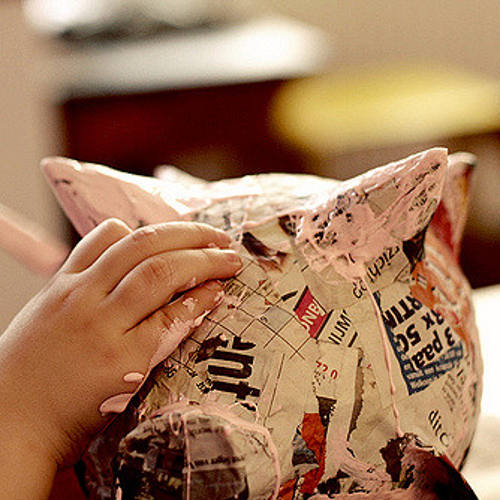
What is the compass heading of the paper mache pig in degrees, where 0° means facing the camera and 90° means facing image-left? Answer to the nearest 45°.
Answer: approximately 45°
